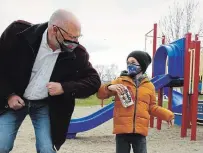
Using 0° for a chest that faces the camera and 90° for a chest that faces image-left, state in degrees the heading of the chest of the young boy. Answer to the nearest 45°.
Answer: approximately 0°

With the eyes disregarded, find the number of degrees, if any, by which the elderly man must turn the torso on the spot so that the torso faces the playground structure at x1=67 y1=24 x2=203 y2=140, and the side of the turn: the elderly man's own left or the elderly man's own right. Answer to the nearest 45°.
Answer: approximately 135° to the elderly man's own left

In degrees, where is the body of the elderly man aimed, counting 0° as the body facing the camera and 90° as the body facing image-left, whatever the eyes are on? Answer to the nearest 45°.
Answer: approximately 0°

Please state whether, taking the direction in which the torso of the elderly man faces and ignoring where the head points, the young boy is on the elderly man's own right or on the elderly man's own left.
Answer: on the elderly man's own left

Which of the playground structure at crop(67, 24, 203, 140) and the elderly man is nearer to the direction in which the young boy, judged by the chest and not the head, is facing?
the elderly man

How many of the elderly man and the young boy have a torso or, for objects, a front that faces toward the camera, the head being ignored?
2

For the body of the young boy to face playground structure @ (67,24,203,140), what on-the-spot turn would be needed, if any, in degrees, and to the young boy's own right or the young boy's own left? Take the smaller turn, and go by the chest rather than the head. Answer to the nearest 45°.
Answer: approximately 180°
